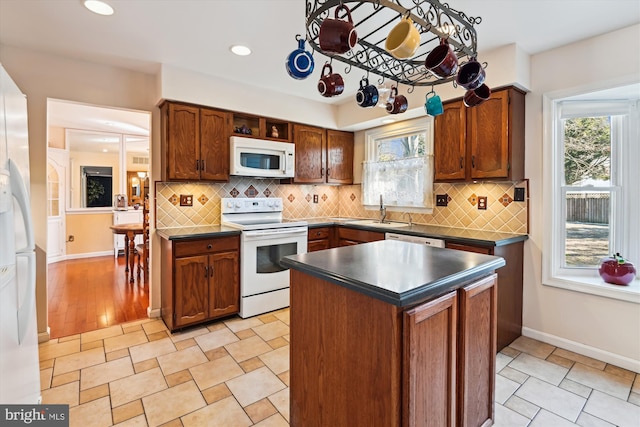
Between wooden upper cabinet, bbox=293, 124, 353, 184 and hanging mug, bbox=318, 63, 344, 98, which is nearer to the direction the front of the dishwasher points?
the hanging mug

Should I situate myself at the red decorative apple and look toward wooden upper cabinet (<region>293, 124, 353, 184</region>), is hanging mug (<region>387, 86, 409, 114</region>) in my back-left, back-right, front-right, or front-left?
front-left

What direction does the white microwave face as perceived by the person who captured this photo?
facing the viewer and to the right of the viewer

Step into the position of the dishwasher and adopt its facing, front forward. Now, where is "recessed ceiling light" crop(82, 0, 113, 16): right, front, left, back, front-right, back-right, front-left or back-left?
front

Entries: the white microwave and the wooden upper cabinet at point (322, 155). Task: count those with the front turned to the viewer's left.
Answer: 0

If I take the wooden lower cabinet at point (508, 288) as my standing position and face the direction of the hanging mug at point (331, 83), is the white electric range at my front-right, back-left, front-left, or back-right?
front-right

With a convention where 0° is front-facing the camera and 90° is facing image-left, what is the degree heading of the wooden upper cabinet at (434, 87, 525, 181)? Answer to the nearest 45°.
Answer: approximately 45°

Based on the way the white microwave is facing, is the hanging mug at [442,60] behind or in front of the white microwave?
in front

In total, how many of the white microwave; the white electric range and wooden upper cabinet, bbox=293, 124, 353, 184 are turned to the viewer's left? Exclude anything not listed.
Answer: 0

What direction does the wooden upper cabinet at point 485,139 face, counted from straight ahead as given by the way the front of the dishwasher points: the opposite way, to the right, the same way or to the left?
the same way

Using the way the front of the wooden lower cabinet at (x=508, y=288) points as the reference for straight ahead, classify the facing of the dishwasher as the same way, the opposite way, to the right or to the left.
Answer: the same way

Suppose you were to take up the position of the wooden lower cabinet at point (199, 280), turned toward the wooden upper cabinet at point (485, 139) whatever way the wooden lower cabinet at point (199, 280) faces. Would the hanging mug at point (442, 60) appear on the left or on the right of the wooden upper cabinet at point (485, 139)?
right

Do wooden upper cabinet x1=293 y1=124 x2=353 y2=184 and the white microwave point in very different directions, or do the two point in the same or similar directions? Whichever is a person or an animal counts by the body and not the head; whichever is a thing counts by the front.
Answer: same or similar directions
